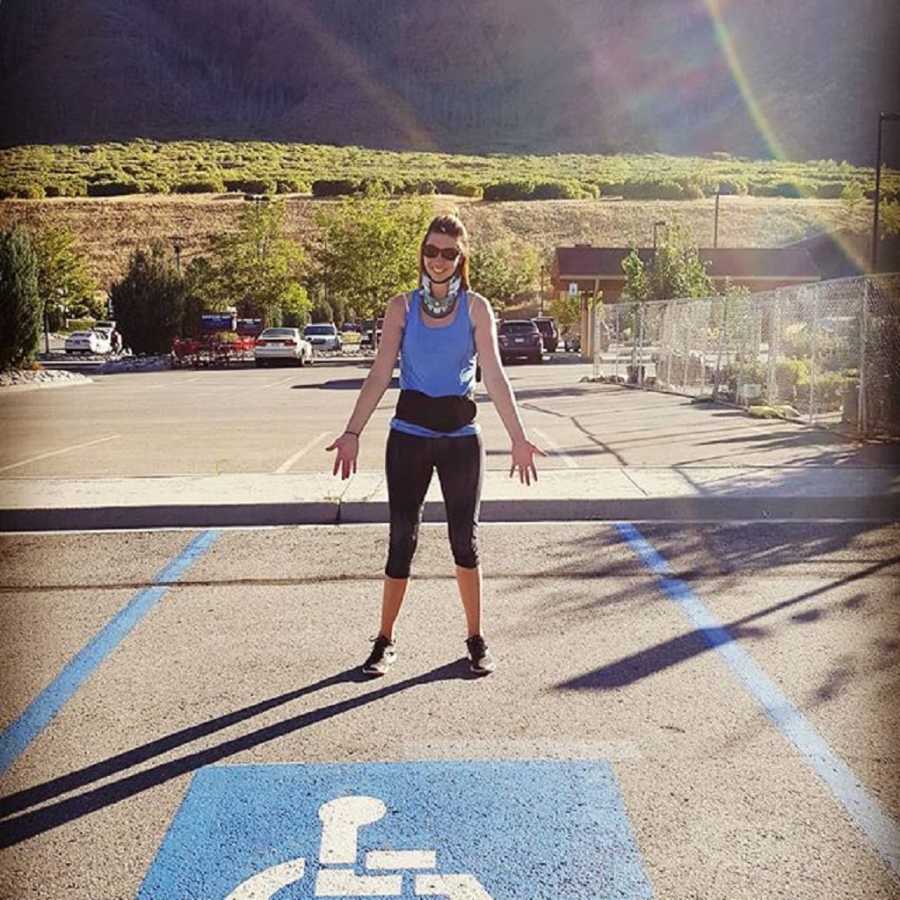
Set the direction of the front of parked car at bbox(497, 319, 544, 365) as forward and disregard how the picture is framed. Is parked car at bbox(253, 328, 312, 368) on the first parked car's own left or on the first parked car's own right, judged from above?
on the first parked car's own left

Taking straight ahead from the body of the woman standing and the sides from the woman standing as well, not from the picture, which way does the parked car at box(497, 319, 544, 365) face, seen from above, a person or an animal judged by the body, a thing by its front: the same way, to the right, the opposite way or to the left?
the opposite way

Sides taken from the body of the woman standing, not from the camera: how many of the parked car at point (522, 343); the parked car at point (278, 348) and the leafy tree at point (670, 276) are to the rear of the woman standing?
3

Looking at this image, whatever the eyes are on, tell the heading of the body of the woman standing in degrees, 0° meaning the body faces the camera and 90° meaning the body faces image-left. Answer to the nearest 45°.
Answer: approximately 0°

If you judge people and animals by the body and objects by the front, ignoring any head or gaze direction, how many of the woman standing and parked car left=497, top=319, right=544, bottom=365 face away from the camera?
1

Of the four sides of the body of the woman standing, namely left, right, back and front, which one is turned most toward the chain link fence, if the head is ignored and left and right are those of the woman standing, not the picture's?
back

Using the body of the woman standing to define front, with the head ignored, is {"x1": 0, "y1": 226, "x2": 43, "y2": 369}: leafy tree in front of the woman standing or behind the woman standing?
behind

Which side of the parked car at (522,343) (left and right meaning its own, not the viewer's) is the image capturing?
back

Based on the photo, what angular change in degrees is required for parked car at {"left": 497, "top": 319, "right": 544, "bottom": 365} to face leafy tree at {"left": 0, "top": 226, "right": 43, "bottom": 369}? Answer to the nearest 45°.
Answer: approximately 135° to its left

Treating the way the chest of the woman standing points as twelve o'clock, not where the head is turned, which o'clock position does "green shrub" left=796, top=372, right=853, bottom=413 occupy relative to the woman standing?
The green shrub is roughly at 7 o'clock from the woman standing.

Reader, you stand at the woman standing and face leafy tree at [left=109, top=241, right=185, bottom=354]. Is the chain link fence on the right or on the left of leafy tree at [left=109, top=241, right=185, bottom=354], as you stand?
right
